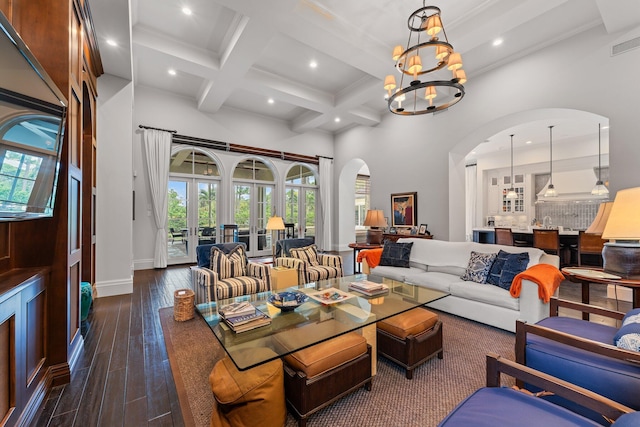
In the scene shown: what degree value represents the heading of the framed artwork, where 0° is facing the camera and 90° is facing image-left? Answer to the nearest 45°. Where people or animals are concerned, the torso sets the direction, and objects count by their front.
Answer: approximately 45°

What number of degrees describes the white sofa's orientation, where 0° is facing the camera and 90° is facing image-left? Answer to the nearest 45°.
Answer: approximately 45°

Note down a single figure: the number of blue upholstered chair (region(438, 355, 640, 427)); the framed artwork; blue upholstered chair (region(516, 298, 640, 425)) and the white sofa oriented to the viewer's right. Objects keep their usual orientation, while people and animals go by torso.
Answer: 0

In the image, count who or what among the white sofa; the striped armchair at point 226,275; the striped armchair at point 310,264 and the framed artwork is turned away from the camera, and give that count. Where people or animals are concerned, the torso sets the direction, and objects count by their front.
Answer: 0

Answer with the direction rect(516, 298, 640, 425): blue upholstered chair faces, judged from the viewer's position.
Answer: facing away from the viewer and to the left of the viewer

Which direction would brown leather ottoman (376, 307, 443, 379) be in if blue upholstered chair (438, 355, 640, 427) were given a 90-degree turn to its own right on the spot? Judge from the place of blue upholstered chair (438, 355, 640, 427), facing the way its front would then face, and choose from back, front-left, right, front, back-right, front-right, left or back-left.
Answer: left

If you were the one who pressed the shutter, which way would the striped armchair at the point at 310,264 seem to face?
facing the viewer and to the right of the viewer

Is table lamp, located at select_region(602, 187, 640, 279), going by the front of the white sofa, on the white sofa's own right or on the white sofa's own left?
on the white sofa's own left

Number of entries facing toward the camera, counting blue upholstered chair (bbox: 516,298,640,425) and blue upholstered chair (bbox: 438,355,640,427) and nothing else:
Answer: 0

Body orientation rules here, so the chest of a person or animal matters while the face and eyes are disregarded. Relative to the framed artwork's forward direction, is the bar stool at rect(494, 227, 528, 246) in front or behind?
behind

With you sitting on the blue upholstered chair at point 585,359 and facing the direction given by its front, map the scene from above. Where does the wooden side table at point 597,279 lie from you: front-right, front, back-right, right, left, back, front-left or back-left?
front-right

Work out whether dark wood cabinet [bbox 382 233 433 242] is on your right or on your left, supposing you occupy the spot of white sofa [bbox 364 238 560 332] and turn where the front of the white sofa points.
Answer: on your right

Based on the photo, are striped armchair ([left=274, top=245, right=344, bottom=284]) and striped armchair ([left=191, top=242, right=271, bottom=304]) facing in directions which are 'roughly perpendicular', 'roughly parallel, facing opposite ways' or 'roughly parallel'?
roughly parallel
